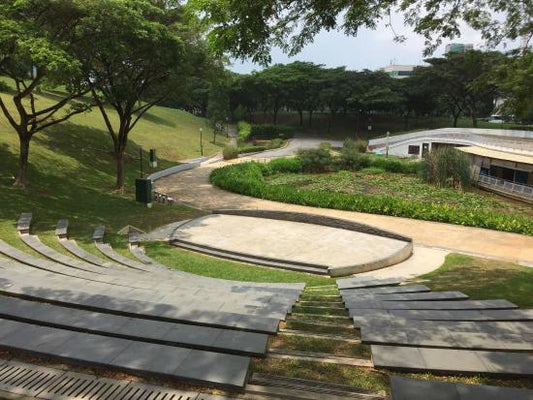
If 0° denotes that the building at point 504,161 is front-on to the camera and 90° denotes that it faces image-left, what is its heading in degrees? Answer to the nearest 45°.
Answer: approximately 45°

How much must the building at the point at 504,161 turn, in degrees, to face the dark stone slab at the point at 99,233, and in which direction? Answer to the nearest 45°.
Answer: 0° — it already faces it

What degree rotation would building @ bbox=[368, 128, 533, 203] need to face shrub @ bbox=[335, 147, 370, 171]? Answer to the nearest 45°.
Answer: approximately 45° to its right

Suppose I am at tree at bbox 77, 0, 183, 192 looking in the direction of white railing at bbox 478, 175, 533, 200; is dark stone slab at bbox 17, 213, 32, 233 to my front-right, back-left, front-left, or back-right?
back-right

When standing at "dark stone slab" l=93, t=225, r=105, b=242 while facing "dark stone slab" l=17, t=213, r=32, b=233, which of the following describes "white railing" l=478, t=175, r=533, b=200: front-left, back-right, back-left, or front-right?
back-right
